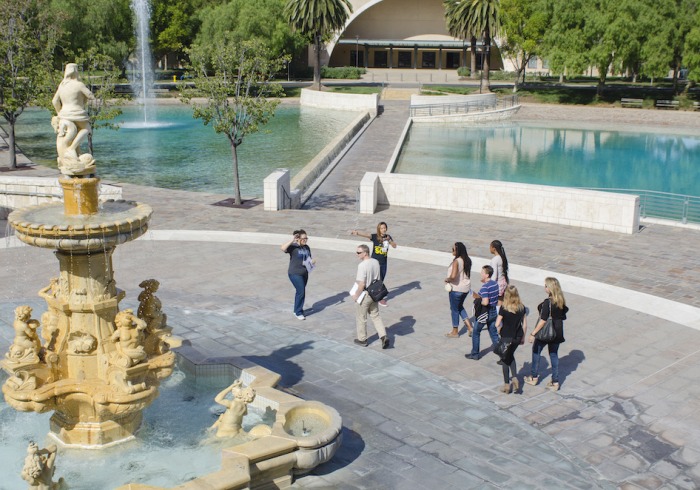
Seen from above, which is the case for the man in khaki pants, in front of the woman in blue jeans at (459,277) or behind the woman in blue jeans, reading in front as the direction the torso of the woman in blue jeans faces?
in front

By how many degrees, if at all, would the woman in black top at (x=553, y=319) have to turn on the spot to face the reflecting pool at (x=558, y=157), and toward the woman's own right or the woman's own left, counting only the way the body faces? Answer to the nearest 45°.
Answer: approximately 45° to the woman's own right

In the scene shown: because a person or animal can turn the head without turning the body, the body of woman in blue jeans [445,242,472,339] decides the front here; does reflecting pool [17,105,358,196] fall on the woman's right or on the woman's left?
on the woman's right

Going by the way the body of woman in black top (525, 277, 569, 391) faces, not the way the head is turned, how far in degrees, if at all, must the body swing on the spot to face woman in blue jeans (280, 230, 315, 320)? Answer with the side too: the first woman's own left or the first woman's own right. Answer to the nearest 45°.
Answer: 0° — they already face them

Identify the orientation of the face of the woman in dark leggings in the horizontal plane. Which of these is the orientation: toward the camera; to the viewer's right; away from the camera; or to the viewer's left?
away from the camera

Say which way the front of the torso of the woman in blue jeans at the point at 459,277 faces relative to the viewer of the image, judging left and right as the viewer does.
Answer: facing to the left of the viewer

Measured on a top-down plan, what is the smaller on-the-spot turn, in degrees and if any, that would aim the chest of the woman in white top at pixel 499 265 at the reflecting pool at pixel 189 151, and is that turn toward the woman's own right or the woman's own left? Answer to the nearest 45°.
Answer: approximately 45° to the woman's own right

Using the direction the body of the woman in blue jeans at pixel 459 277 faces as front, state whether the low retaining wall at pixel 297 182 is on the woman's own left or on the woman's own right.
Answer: on the woman's own right

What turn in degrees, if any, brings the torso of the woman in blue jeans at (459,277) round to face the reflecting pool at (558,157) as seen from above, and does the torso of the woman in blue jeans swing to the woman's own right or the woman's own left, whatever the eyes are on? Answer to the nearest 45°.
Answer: approximately 90° to the woman's own right

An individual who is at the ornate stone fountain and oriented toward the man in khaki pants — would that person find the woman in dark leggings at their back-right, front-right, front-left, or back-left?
front-right

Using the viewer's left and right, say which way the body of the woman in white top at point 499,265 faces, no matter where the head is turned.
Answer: facing to the left of the viewer
